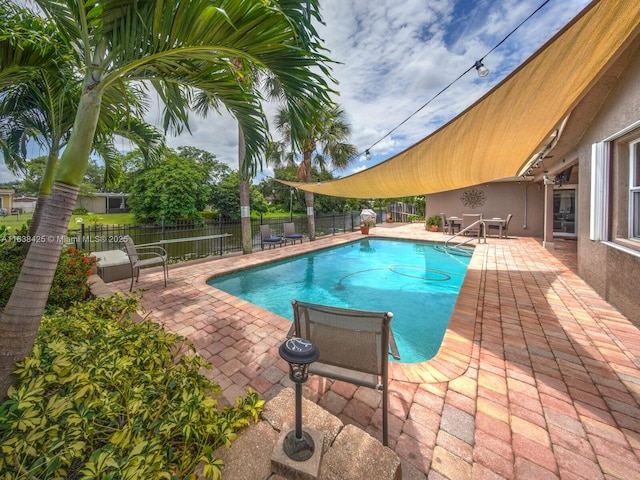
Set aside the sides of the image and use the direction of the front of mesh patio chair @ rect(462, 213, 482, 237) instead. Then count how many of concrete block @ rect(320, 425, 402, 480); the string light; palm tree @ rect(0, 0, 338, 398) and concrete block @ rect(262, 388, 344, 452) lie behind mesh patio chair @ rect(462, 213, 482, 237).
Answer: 4

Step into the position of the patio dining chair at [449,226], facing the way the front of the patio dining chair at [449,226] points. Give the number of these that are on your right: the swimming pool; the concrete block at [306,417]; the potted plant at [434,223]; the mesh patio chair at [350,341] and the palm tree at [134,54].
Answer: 4

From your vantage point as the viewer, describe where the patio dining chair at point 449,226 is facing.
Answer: facing to the right of the viewer

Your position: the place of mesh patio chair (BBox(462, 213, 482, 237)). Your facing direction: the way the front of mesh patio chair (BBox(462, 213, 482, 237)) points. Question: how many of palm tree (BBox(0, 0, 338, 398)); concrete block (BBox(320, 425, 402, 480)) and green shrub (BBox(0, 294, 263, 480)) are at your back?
3

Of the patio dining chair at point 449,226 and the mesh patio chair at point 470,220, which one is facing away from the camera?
the mesh patio chair

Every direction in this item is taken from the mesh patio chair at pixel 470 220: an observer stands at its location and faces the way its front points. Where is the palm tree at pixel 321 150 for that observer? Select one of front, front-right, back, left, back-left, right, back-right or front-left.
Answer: back-left

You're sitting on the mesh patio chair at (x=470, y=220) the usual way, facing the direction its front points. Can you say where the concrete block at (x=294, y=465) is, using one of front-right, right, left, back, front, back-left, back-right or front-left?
back

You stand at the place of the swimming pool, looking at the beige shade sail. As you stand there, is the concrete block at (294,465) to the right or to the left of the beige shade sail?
right

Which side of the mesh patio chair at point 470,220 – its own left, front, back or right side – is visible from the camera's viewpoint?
back
